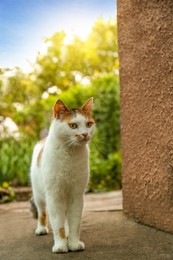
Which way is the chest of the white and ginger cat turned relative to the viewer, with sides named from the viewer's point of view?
facing the viewer and to the right of the viewer

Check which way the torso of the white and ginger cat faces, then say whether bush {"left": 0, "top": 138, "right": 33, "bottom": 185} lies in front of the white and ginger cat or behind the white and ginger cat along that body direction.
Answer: behind
